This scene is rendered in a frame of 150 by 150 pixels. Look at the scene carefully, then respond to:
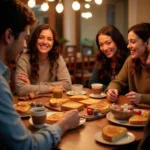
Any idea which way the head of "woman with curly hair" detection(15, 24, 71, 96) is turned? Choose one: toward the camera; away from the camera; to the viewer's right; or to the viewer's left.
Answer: toward the camera

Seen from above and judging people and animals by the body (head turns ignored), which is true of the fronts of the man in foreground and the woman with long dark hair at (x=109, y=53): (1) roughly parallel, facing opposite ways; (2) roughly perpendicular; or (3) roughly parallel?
roughly parallel, facing opposite ways

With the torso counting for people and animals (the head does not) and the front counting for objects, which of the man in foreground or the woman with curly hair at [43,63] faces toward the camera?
the woman with curly hair

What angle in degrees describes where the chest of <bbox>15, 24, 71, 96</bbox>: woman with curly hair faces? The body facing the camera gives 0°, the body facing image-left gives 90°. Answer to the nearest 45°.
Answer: approximately 0°

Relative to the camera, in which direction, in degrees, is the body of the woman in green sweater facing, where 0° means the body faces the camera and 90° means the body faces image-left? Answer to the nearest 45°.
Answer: approximately 45°

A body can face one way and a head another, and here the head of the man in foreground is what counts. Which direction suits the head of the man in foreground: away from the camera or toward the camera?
away from the camera

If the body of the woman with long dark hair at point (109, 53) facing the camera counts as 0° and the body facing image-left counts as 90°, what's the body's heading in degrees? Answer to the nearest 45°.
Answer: approximately 45°

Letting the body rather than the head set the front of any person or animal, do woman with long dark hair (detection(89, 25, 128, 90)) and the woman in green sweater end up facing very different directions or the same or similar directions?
same or similar directions

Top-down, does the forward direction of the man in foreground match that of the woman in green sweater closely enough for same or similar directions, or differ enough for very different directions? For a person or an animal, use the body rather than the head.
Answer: very different directions

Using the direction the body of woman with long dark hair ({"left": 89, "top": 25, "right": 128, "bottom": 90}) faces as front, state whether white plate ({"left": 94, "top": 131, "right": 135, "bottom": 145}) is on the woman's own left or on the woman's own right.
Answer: on the woman's own left

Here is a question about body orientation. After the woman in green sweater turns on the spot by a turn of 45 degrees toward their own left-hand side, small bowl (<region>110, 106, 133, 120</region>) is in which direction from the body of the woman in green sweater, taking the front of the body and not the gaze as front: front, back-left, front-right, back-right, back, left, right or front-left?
front

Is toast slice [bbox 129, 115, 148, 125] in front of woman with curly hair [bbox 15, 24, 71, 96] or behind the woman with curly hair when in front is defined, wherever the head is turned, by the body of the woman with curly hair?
in front
